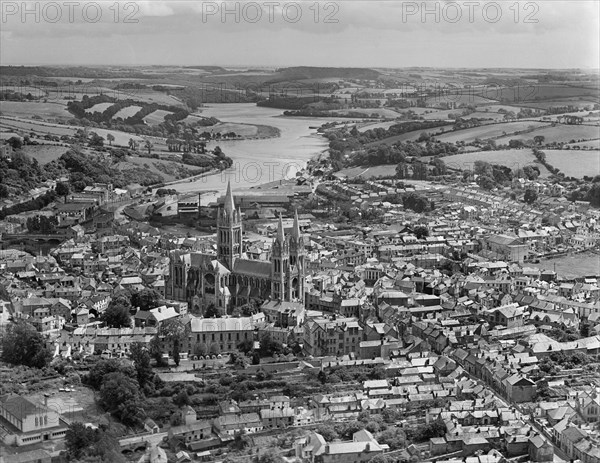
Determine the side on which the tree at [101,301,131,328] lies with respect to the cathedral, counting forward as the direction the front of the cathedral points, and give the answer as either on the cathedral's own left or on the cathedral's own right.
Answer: on the cathedral's own right

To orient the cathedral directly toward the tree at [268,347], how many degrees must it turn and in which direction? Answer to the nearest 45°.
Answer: approximately 45° to its right

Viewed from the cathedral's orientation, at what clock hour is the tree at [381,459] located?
The tree is roughly at 1 o'clock from the cathedral.

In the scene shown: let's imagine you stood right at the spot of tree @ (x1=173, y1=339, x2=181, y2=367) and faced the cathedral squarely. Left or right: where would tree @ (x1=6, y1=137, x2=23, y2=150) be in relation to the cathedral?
left

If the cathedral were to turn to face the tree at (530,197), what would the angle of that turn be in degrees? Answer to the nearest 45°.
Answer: approximately 90° to its left

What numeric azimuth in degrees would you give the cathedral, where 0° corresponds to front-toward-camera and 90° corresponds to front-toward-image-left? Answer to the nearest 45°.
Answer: approximately 315°

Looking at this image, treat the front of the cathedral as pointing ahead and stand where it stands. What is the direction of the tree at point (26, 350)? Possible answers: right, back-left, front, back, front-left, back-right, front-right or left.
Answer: right

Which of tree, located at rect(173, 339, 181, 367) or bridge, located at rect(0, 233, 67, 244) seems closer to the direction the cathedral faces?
the tree

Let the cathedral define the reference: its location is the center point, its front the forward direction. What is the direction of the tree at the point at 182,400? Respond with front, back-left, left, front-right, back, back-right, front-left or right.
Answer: front-right

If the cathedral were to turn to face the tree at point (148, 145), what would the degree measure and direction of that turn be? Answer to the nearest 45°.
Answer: approximately 135° to its left
